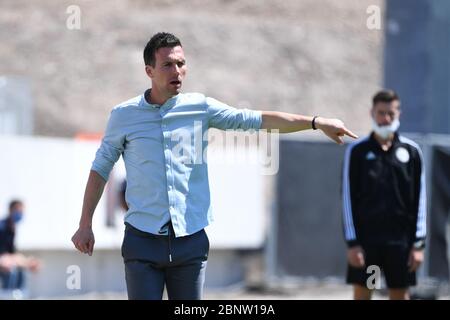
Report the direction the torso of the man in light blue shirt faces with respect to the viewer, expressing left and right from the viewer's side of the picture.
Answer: facing the viewer

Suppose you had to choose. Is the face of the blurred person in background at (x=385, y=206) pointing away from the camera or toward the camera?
toward the camera

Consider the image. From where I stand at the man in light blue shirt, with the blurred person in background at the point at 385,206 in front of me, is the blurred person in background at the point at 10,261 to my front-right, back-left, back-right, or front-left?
front-left

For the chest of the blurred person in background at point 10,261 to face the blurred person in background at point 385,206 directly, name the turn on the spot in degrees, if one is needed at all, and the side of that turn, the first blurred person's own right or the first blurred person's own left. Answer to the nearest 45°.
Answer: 0° — they already face them

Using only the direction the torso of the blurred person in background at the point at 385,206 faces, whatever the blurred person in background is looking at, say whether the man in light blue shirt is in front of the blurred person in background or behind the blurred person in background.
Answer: in front

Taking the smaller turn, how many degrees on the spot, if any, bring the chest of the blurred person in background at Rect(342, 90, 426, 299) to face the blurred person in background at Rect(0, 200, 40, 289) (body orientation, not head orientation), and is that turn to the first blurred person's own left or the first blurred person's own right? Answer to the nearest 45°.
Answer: approximately 135° to the first blurred person's own right

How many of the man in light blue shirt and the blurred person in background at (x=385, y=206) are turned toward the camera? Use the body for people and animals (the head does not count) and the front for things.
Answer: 2

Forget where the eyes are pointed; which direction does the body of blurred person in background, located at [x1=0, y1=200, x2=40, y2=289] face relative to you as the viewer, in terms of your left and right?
facing the viewer and to the right of the viewer

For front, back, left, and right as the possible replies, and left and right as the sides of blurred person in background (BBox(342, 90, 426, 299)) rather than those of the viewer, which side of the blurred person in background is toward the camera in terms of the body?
front

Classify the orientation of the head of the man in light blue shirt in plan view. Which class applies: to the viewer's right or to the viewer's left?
to the viewer's right

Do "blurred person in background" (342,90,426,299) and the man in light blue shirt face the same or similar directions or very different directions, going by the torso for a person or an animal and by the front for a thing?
same or similar directions
